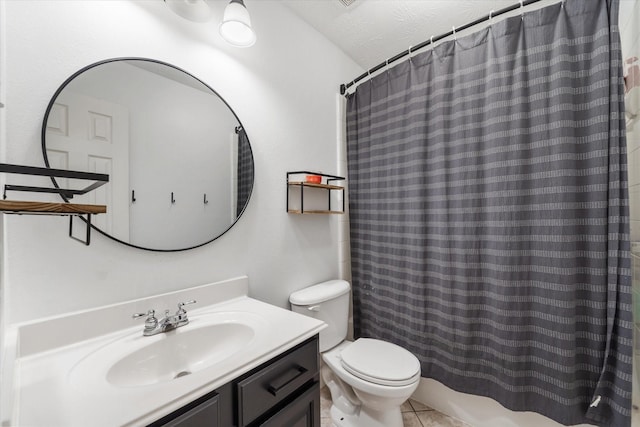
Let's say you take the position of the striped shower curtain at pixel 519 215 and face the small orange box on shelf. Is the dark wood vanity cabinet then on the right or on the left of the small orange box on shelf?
left

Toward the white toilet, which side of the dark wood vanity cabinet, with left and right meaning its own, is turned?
left

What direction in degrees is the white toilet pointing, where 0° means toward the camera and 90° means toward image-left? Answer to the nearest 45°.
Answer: approximately 315°

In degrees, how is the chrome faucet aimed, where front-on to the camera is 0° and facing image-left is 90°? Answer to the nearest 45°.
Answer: approximately 315°

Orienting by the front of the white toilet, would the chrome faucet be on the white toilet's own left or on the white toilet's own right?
on the white toilet's own right
